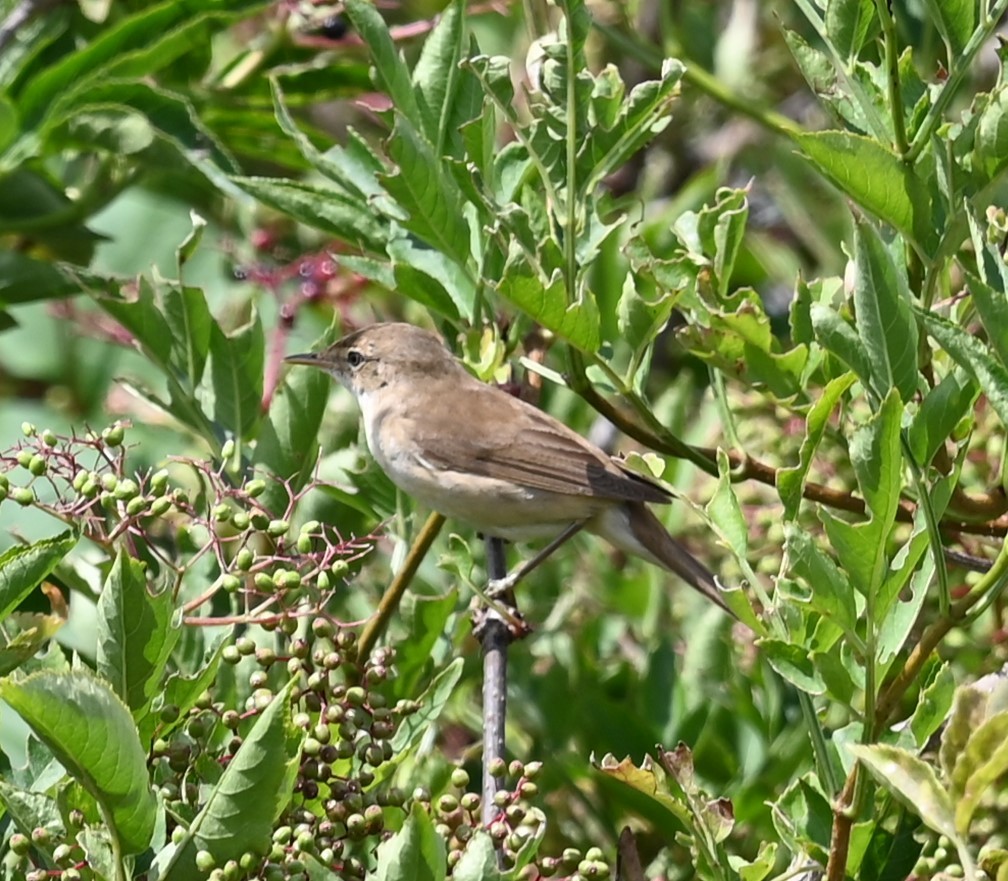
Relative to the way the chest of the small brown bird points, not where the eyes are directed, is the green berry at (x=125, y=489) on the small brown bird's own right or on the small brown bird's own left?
on the small brown bird's own left

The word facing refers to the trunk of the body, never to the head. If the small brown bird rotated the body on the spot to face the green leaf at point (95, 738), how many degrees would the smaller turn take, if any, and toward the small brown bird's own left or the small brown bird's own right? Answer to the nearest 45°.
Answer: approximately 90° to the small brown bird's own left

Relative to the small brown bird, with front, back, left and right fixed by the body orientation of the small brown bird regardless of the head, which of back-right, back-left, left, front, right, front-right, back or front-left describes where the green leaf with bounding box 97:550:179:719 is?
front

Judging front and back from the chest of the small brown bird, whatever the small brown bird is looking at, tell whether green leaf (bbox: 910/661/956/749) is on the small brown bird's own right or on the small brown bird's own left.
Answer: on the small brown bird's own left

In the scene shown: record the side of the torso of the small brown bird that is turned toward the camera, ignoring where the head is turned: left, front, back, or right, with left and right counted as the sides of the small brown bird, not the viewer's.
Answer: left
